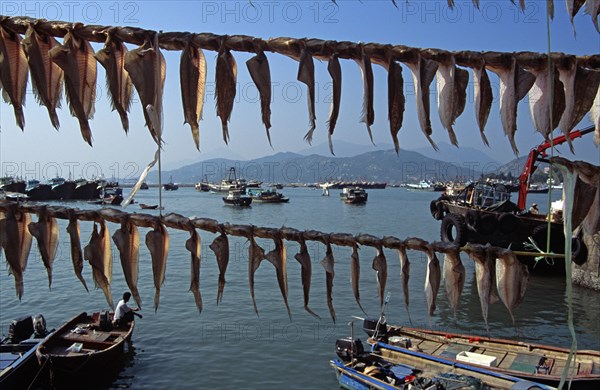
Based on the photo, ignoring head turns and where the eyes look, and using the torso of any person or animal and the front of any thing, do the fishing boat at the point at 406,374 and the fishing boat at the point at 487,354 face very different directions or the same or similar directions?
same or similar directions

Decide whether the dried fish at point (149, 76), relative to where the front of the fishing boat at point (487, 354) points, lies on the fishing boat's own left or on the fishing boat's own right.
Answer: on the fishing boat's own right

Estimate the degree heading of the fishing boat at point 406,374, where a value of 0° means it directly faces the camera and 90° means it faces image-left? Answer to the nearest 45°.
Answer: approximately 315°

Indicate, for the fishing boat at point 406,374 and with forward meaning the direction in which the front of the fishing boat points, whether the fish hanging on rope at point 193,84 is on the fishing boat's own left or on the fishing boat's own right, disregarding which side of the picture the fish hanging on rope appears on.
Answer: on the fishing boat's own right

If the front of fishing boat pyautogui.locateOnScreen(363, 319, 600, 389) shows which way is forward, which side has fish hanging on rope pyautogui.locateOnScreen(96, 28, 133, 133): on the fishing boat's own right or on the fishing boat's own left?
on the fishing boat's own right

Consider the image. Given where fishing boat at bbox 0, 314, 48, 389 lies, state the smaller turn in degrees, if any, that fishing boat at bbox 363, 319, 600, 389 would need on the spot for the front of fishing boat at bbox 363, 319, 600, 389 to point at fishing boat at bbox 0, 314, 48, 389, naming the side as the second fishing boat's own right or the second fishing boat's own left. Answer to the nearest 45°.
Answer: approximately 135° to the second fishing boat's own right

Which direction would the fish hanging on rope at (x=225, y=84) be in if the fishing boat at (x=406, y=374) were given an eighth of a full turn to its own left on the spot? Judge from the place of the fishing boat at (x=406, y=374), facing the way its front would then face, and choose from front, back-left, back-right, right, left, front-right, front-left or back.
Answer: right

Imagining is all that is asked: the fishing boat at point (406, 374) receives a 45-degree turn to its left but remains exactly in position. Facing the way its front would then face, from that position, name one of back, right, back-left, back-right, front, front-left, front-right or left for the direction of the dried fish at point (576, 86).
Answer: right

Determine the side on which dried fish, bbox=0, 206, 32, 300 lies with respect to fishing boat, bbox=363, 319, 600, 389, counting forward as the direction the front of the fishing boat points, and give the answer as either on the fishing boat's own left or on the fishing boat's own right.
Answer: on the fishing boat's own right

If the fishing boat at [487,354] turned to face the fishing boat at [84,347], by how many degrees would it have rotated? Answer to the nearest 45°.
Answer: approximately 135° to its right

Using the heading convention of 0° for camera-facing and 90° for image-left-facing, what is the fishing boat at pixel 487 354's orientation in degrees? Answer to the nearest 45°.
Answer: approximately 315°
